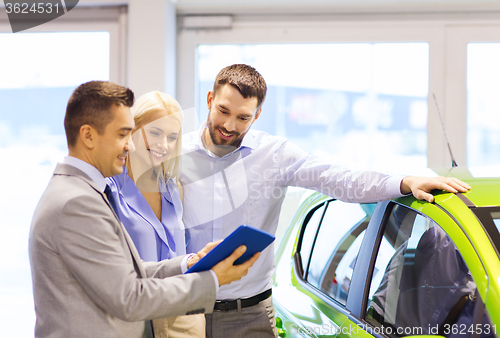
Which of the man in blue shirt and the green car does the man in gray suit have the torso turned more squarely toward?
the green car

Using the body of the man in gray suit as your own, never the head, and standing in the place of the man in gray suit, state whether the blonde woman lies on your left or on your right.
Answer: on your left

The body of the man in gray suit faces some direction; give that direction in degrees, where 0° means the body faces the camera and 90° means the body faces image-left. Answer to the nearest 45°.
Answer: approximately 270°

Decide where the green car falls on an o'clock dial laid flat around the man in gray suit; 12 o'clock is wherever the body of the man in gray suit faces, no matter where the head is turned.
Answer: The green car is roughly at 12 o'clock from the man in gray suit.

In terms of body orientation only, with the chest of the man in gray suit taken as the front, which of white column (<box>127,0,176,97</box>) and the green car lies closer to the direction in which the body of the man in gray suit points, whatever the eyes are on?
the green car

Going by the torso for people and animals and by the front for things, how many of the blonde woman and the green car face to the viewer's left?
0

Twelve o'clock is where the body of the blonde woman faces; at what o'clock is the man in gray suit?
The man in gray suit is roughly at 2 o'clock from the blonde woman.

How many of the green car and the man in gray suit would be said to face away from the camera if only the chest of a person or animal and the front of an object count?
0

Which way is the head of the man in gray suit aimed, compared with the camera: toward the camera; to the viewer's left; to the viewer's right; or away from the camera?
to the viewer's right

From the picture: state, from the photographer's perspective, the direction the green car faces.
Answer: facing the viewer and to the right of the viewer
